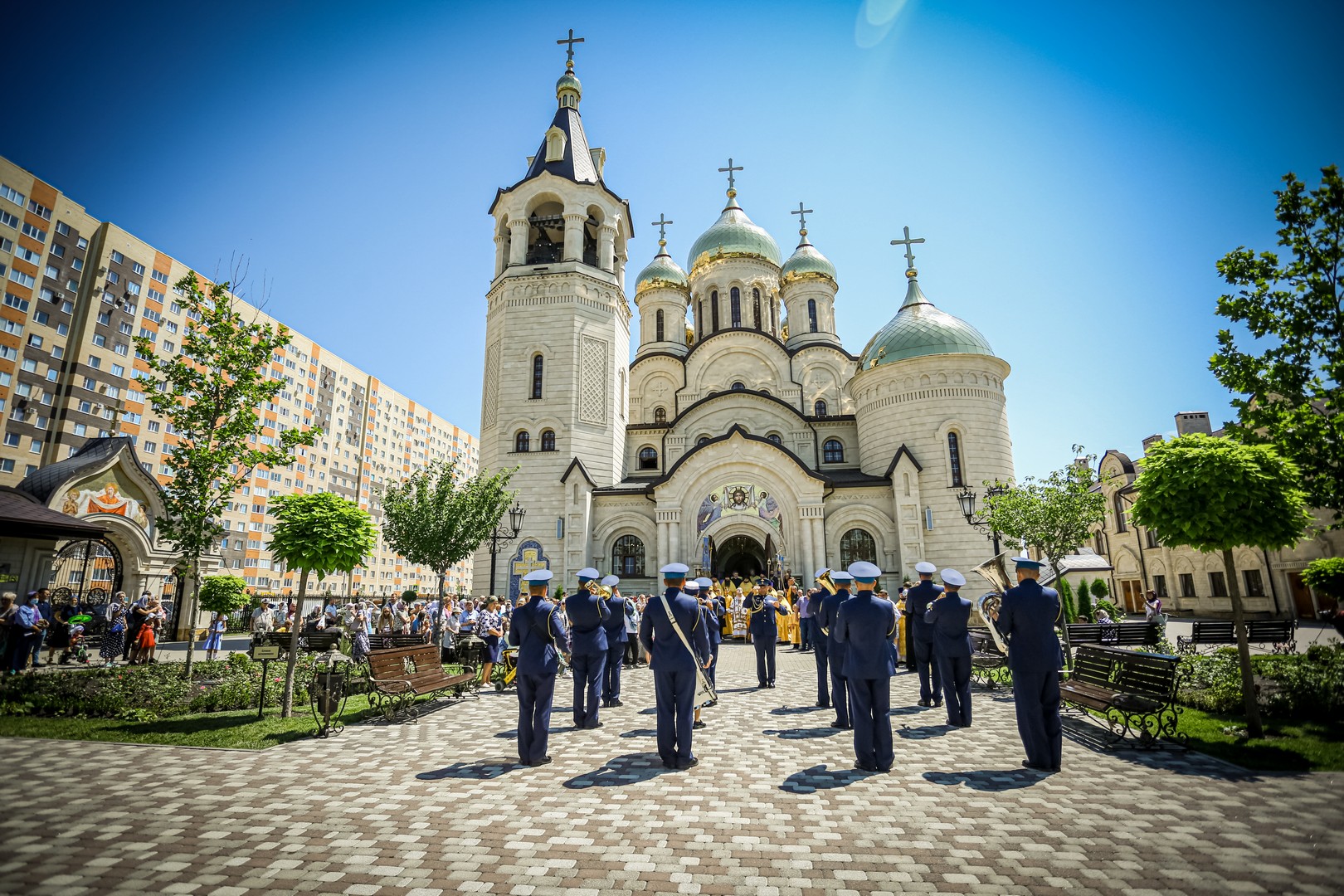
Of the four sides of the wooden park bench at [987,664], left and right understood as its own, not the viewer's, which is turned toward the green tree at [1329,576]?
back

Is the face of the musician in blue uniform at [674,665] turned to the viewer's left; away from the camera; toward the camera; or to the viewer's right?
away from the camera

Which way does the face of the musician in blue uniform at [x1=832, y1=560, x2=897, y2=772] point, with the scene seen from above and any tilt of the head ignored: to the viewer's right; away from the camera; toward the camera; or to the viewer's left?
away from the camera

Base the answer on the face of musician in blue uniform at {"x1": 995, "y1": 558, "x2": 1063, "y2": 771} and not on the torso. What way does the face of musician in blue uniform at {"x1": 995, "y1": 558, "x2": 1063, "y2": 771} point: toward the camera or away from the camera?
away from the camera

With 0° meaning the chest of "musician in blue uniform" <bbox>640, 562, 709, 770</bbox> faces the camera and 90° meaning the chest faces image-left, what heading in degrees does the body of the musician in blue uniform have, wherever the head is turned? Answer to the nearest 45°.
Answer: approximately 180°

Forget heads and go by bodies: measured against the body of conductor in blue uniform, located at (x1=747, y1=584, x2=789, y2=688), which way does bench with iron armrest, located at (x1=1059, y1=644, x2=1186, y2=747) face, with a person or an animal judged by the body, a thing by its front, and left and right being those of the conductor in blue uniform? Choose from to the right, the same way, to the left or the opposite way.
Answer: to the right

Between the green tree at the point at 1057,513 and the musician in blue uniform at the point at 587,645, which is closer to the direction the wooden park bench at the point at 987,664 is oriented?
the musician in blue uniform

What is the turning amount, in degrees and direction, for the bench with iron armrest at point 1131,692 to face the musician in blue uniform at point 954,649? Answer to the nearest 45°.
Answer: approximately 45° to its right

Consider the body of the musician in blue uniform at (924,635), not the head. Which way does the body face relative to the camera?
away from the camera
